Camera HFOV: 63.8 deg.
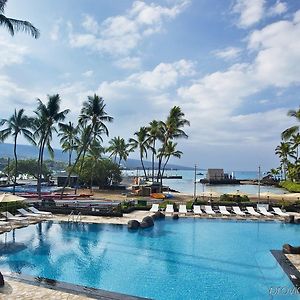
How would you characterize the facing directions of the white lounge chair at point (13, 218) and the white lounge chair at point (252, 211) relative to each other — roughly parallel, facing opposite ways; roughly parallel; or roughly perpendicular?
roughly perpendicular

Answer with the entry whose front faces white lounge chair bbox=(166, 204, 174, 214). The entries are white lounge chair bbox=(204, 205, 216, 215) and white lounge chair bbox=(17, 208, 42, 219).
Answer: white lounge chair bbox=(17, 208, 42, 219)

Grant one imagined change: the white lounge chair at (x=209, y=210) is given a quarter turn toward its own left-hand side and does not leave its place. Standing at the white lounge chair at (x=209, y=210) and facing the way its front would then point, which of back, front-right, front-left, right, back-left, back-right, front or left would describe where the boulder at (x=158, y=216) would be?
back

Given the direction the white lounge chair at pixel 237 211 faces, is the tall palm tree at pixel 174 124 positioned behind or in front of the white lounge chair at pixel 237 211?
behind

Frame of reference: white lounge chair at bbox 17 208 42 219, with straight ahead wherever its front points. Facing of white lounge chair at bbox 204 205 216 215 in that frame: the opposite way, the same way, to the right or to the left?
to the right

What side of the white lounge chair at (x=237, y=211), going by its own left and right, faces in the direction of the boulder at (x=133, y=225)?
right

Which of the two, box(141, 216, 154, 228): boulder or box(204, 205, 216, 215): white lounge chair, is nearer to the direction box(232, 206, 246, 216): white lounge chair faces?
the boulder

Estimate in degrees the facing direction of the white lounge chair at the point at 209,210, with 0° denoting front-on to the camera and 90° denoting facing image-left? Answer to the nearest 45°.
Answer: approximately 315°

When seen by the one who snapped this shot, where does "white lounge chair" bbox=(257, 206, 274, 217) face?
facing the viewer and to the right of the viewer

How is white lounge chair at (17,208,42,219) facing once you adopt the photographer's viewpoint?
facing to the right of the viewer

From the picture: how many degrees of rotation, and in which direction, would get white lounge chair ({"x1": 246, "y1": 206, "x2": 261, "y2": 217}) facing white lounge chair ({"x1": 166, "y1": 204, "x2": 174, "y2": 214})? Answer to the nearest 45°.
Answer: approximately 135° to its right

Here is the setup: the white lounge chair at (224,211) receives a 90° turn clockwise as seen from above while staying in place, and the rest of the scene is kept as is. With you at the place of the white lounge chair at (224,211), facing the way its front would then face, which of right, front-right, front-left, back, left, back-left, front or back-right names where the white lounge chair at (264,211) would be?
back-left

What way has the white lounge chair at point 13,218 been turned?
to the viewer's right

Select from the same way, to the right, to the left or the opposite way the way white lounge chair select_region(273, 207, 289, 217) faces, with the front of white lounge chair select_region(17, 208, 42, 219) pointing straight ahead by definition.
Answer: to the right
